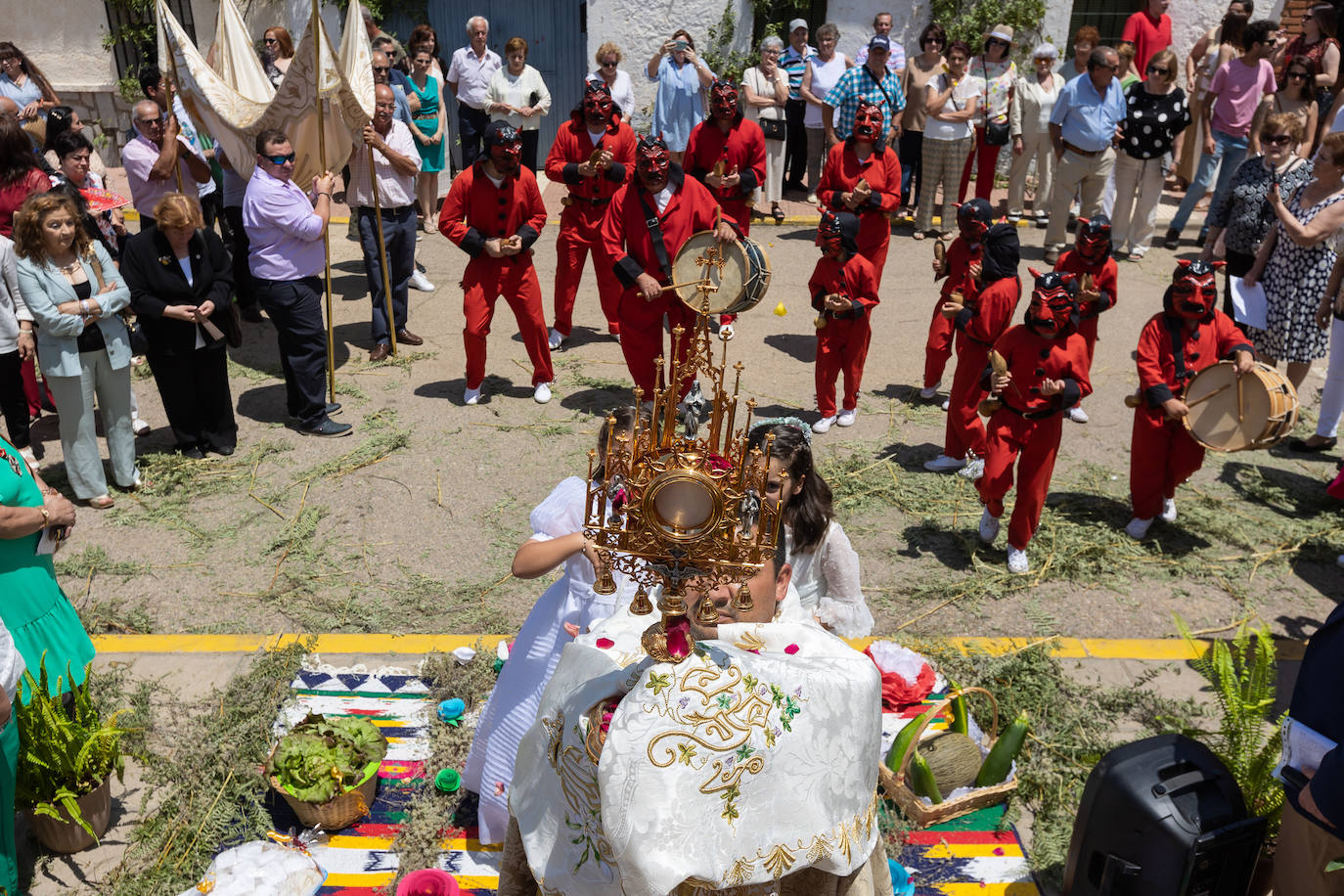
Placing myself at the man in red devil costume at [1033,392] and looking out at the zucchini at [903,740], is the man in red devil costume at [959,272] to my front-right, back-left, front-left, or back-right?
back-right

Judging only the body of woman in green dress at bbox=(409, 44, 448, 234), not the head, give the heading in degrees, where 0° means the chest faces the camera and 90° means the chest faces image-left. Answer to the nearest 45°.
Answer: approximately 0°

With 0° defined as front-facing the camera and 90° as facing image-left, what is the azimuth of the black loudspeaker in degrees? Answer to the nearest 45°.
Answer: approximately 135°

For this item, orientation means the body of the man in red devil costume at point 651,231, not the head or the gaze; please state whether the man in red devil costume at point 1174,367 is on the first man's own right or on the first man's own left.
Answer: on the first man's own left

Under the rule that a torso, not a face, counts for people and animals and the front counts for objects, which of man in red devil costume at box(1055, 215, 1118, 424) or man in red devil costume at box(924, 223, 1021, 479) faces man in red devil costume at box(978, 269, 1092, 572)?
man in red devil costume at box(1055, 215, 1118, 424)

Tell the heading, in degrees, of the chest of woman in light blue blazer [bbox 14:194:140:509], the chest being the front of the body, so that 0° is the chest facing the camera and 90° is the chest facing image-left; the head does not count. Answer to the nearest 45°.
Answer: approximately 315°

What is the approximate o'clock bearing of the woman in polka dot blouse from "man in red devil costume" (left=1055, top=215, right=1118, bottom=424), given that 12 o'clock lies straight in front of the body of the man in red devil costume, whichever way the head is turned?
The woman in polka dot blouse is roughly at 6 o'clock from the man in red devil costume.
